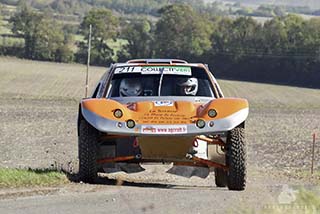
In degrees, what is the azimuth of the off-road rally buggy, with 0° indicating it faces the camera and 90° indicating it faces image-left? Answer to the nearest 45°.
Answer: approximately 0°
